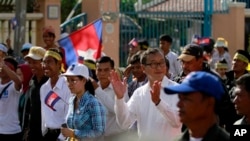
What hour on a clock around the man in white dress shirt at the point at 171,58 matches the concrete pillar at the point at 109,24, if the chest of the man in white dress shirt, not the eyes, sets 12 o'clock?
The concrete pillar is roughly at 4 o'clock from the man in white dress shirt.

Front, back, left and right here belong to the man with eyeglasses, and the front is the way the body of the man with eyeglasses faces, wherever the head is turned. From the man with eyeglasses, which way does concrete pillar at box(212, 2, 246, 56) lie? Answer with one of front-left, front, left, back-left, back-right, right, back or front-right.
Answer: back

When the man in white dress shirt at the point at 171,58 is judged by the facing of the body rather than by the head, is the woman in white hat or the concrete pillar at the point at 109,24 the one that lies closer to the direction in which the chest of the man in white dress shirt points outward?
the woman in white hat

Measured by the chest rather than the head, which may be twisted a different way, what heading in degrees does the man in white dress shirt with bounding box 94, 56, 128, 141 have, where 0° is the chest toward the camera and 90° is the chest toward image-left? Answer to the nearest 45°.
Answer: approximately 45°

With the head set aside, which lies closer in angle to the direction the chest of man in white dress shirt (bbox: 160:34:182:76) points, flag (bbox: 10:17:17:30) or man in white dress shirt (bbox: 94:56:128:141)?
the man in white dress shirt

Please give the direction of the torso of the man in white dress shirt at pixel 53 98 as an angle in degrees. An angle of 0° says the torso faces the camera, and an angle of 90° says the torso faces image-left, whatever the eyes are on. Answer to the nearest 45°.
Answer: approximately 45°

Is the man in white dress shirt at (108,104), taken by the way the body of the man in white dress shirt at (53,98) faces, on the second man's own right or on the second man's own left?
on the second man's own left
